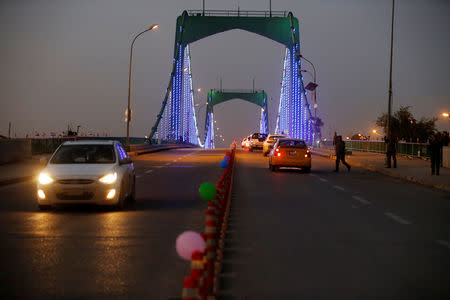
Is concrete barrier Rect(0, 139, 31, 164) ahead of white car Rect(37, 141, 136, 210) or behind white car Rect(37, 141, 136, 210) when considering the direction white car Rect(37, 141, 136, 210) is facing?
behind

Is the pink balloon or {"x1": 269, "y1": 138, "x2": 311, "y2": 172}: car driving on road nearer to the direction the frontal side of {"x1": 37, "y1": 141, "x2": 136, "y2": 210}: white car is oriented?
the pink balloon

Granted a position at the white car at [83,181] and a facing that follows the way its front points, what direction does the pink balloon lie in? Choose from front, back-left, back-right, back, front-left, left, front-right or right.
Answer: front

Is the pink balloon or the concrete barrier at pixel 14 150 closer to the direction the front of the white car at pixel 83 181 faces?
the pink balloon

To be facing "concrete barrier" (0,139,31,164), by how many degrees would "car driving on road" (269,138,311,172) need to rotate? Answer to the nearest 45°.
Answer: approximately 90° to its left

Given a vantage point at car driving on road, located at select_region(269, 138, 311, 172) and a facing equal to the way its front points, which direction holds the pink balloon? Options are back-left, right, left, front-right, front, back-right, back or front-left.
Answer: back

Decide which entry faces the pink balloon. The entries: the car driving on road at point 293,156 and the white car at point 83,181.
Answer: the white car

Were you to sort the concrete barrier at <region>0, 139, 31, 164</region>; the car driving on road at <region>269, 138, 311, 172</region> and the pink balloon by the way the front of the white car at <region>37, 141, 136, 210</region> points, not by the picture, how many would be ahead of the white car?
1

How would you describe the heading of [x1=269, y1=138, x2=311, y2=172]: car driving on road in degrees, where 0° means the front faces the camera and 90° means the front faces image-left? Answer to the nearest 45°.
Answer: approximately 180°

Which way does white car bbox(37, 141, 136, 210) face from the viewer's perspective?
toward the camera

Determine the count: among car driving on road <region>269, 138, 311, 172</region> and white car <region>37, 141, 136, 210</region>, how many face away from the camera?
1

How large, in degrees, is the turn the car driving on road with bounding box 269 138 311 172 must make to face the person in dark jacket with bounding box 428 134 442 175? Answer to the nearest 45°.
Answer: approximately 90° to its right
